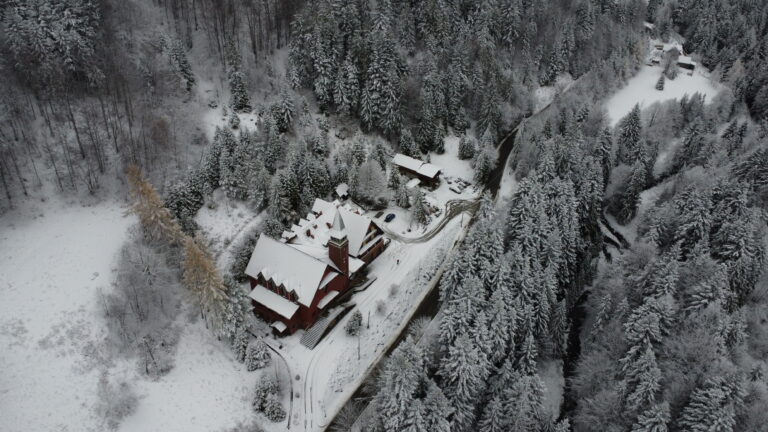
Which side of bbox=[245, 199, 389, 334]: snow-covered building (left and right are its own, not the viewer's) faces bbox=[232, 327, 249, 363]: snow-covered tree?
right

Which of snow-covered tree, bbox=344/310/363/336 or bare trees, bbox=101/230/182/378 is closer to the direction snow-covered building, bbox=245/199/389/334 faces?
the snow-covered tree

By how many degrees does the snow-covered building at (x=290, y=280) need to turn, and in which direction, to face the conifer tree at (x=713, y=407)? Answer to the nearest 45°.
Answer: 0° — it already faces it

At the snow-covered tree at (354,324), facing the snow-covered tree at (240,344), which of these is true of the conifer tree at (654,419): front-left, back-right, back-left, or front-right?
back-left

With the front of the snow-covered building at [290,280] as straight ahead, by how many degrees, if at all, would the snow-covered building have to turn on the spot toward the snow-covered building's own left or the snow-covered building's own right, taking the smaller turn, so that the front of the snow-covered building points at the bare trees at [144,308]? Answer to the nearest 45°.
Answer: approximately 135° to the snow-covered building's own right

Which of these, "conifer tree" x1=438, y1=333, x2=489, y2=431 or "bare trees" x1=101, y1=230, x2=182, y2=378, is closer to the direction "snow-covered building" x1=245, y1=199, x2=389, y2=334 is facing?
the conifer tree

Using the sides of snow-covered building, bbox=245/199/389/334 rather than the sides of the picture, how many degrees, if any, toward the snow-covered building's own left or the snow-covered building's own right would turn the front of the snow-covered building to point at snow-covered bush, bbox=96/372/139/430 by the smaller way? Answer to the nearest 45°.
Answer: approximately 90° to the snow-covered building's own right

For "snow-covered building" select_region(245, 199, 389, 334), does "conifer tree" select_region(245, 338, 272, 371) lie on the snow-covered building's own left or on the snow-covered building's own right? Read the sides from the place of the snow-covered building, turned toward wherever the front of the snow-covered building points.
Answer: on the snow-covered building's own right
